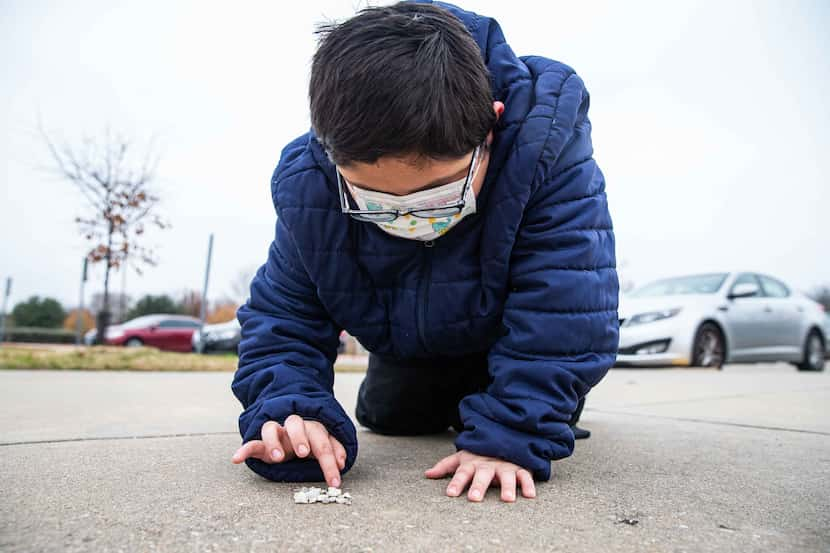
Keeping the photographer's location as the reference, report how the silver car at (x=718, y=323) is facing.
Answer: facing the viewer and to the left of the viewer

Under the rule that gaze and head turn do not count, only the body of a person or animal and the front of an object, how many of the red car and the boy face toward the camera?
1

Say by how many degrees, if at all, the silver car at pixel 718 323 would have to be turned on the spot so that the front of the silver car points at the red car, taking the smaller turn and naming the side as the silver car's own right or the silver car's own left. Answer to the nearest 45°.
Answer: approximately 45° to the silver car's own right

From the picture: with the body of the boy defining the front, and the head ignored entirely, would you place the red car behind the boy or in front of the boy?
behind

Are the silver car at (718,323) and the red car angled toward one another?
no

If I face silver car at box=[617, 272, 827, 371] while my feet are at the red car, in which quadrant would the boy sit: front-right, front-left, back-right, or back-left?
front-right

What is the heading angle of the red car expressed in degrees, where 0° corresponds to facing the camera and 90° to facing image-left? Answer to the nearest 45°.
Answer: approximately 90°

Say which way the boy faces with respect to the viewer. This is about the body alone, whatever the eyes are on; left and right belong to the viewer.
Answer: facing the viewer

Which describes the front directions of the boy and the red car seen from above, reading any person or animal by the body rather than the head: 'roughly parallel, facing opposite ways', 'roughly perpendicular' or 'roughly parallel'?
roughly perpendicular

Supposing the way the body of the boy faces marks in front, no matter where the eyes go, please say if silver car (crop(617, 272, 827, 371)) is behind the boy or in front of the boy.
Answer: behind

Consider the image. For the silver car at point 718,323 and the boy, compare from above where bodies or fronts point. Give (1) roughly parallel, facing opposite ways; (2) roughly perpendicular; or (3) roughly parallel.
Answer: roughly perpendicular

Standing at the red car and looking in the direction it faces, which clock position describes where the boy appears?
The boy is roughly at 9 o'clock from the red car.

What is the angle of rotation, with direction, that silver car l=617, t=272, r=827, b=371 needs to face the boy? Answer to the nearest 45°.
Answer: approximately 45° to its left

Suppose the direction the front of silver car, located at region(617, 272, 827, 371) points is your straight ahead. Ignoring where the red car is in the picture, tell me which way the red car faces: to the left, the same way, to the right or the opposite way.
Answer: the same way

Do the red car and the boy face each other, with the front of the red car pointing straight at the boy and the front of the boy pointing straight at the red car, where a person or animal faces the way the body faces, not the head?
no

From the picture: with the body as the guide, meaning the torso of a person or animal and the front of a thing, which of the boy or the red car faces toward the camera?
the boy
